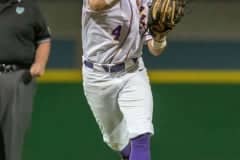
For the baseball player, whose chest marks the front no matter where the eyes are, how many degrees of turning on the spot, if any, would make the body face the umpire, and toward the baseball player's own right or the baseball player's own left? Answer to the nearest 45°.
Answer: approximately 135° to the baseball player's own right

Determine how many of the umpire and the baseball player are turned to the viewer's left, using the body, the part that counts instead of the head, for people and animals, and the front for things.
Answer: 0

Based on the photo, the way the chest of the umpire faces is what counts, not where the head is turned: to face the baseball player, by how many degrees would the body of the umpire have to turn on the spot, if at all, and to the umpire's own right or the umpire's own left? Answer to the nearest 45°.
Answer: approximately 45° to the umpire's own left

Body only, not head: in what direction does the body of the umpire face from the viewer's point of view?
toward the camera
